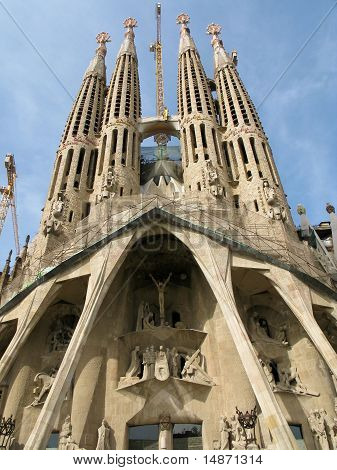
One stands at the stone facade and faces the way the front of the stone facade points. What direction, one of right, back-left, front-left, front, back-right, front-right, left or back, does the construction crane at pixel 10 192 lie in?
back-right

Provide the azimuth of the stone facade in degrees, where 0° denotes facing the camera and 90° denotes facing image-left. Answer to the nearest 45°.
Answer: approximately 0°
